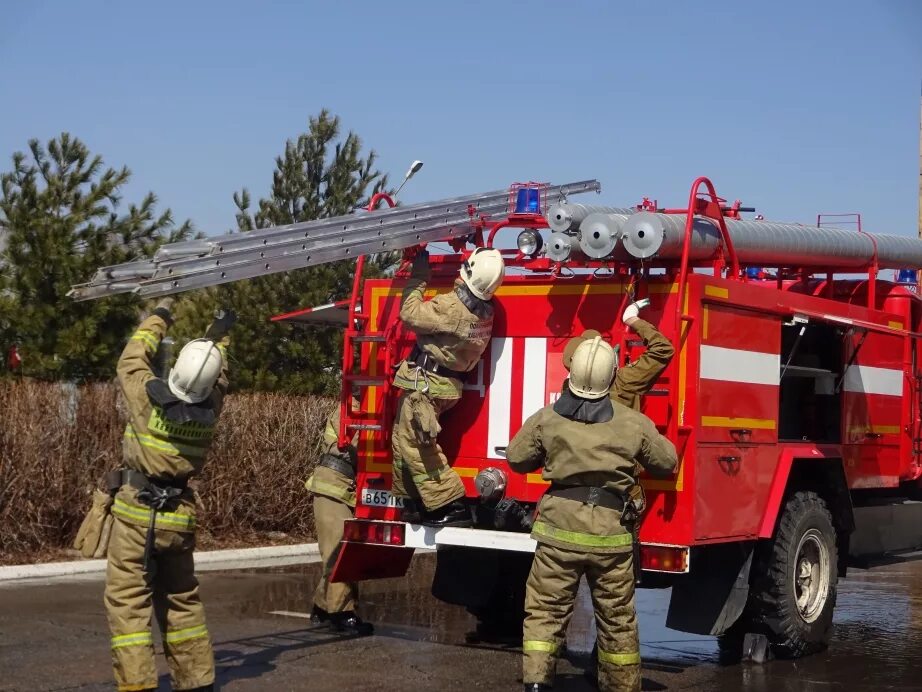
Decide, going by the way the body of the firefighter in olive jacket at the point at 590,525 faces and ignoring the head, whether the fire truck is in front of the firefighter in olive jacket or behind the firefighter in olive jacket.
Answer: in front

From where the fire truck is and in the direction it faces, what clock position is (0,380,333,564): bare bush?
The bare bush is roughly at 9 o'clock from the fire truck.

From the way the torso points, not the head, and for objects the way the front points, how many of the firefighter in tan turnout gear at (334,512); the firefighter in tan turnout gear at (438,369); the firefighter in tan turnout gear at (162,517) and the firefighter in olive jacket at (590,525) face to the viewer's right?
1

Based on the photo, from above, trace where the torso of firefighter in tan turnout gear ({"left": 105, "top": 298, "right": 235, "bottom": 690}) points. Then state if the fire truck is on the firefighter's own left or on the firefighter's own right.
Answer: on the firefighter's own right

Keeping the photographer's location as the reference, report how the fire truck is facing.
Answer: facing away from the viewer and to the right of the viewer

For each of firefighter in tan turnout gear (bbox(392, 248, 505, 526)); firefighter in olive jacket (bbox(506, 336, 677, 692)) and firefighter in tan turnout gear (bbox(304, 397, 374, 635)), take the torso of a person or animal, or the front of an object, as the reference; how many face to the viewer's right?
1

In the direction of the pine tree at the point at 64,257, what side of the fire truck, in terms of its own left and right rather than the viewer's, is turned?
left

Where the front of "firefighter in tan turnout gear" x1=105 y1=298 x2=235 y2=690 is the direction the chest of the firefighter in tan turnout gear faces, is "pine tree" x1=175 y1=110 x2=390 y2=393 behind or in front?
in front

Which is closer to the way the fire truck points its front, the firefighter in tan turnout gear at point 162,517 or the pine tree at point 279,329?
the pine tree

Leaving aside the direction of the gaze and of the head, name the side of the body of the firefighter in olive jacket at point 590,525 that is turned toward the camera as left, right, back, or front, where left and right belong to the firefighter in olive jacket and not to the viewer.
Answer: back

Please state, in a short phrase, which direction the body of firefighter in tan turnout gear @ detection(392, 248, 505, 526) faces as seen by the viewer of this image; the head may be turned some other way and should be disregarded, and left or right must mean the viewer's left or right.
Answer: facing away from the viewer and to the left of the viewer

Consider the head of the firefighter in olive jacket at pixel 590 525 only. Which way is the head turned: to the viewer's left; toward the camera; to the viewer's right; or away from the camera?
away from the camera

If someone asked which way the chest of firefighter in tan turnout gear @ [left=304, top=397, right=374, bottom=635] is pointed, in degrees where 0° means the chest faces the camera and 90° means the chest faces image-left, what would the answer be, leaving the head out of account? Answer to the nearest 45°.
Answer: approximately 270°

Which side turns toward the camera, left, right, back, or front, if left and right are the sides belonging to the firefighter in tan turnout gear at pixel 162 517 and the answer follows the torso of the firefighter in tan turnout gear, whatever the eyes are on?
back

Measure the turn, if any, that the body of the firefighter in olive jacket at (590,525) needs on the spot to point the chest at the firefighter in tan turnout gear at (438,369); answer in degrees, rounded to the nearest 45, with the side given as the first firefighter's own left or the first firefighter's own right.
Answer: approximately 45° to the first firefighter's own left
